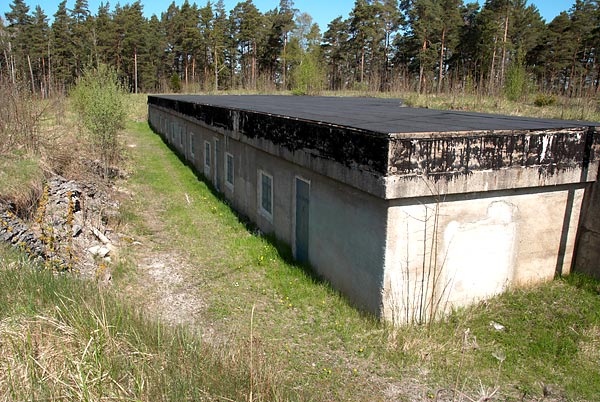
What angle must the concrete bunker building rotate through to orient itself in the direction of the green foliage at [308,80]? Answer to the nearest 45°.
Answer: approximately 135° to its right

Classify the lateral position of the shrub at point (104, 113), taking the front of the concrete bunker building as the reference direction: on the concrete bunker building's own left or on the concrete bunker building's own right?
on the concrete bunker building's own right

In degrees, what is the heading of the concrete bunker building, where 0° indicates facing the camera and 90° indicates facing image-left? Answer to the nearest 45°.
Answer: approximately 45°

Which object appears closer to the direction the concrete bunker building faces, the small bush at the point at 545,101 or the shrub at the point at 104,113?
the shrub

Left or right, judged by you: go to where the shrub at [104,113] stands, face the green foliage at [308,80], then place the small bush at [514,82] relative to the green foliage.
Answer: right

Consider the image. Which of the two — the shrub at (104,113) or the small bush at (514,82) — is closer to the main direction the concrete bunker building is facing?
the shrub

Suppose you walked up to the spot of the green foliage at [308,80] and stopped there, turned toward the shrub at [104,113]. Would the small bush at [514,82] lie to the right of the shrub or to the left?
left

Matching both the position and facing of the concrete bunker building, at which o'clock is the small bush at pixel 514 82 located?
The small bush is roughly at 5 o'clock from the concrete bunker building.

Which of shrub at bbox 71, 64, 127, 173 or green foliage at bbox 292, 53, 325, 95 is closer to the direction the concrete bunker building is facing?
the shrub

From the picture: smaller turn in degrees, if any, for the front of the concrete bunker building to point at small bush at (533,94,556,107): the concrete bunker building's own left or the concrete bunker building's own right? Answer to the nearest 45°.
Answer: approximately 135° to the concrete bunker building's own right
